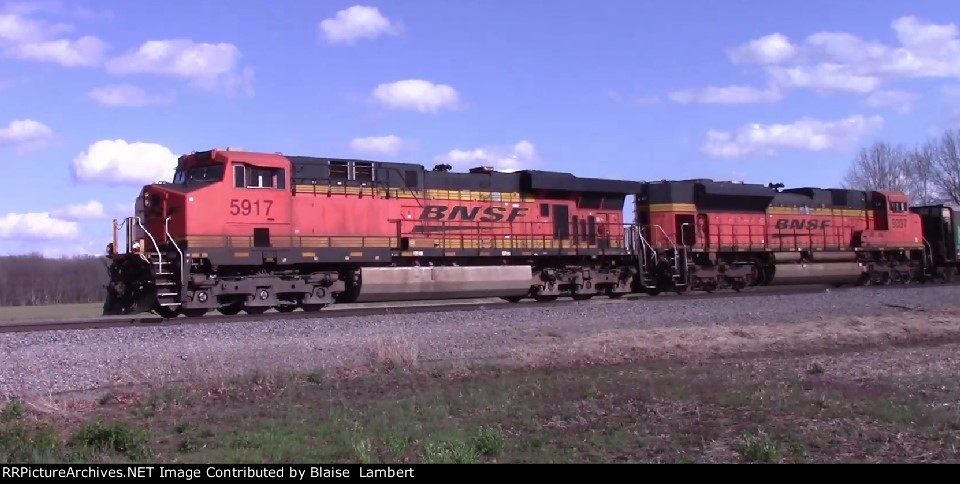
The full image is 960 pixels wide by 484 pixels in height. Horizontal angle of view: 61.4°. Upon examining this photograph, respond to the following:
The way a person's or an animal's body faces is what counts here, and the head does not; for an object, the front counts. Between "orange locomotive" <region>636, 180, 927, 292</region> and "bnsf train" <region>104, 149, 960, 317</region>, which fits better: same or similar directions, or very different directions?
very different directions

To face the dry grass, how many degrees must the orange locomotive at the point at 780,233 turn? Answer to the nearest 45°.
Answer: approximately 135° to its right

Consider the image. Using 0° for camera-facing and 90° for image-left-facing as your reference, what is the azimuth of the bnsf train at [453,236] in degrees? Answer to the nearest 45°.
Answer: approximately 45°

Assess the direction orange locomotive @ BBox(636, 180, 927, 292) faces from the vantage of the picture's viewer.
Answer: facing away from the viewer and to the right of the viewer

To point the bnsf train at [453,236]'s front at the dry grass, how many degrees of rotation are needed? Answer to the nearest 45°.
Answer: approximately 45° to its left
